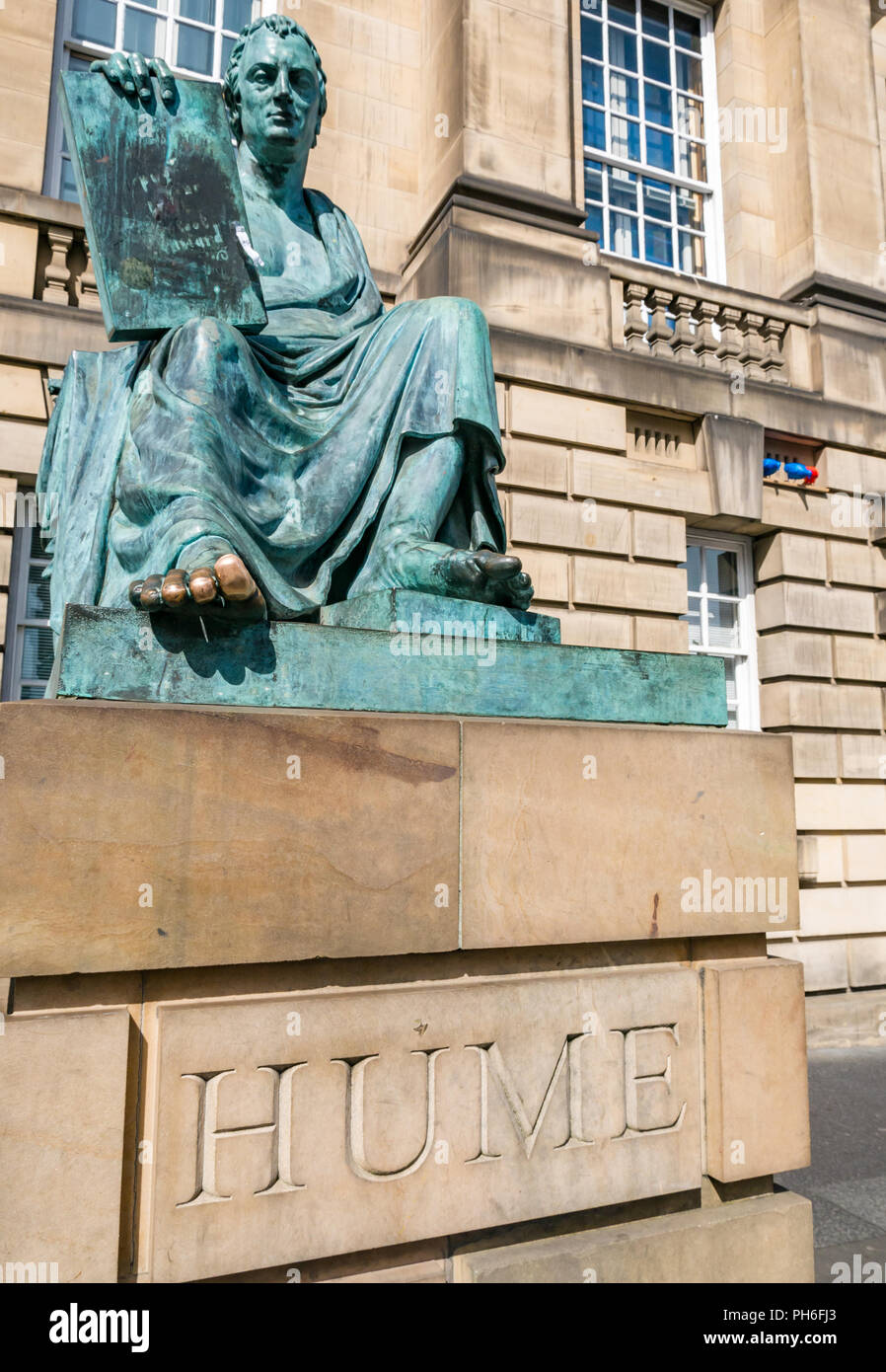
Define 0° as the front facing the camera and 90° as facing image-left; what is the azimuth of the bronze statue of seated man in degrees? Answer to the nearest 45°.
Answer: approximately 0°
